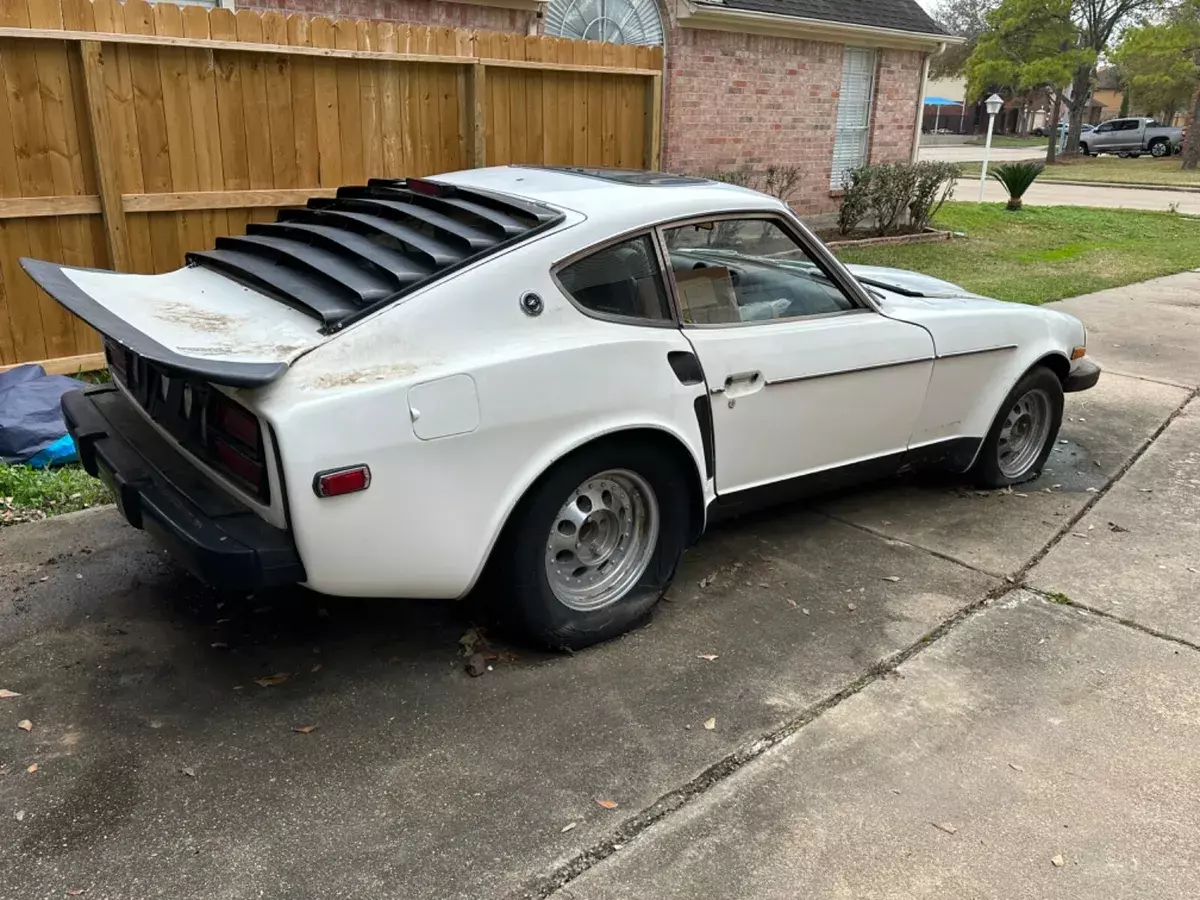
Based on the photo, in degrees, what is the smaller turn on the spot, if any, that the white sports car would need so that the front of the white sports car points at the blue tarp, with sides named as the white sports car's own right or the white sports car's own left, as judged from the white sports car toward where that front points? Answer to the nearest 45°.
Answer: approximately 90° to the white sports car's own left

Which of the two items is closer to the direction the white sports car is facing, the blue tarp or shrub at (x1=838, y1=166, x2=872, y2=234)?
the shrub

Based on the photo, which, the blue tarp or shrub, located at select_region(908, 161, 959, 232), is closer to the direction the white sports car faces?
the shrub

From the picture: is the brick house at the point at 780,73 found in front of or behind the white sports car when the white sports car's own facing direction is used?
in front

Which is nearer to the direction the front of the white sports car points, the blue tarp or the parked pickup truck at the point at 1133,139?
the parked pickup truck

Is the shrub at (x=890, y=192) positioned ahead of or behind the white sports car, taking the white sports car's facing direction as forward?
ahead

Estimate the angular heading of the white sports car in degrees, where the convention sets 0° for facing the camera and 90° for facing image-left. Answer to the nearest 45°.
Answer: approximately 225°

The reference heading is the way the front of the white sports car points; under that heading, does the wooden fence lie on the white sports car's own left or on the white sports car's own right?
on the white sports car's own left
